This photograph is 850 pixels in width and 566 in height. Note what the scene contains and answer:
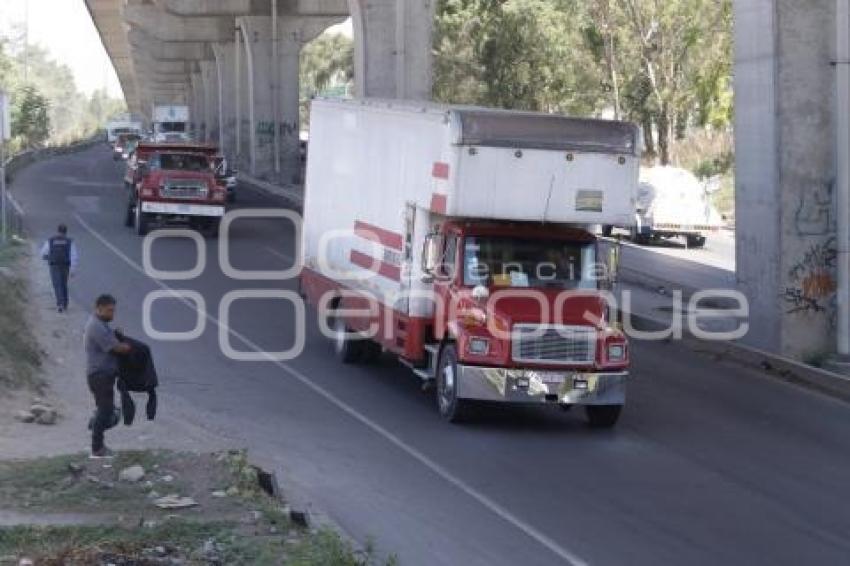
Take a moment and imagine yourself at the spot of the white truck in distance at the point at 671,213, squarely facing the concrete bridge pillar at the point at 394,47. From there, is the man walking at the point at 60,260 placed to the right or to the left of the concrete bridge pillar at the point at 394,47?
left

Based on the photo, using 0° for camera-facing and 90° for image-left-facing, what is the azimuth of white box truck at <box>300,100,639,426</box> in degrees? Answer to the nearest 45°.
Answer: approximately 315°

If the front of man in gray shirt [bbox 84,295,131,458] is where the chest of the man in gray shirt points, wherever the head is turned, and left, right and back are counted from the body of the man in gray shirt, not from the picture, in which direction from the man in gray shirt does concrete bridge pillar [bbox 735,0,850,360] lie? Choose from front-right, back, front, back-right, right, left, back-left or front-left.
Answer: front-left

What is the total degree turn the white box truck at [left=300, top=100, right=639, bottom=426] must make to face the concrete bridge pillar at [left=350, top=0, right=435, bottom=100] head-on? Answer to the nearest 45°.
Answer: approximately 135° to its left

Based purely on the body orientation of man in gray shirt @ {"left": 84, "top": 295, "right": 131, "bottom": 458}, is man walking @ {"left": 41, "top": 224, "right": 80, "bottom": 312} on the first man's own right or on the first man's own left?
on the first man's own left

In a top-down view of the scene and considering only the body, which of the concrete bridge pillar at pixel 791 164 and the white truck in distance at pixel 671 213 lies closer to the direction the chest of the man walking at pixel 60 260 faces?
the white truck in distance

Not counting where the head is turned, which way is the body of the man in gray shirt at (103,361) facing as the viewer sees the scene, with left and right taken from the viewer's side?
facing to the right of the viewer

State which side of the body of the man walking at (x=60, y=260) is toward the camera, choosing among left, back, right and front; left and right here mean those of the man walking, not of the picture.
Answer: back

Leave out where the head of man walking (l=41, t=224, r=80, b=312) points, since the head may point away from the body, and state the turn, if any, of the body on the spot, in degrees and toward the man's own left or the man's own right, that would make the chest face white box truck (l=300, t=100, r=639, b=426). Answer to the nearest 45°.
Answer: approximately 135° to the man's own right

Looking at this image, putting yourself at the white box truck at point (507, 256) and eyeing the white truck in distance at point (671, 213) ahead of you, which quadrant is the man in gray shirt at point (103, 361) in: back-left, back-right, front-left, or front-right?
back-left

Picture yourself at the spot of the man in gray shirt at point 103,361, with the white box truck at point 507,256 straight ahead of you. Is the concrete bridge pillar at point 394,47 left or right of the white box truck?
left

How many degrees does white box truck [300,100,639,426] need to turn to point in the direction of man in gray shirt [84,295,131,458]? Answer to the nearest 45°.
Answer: approximately 90° to its right

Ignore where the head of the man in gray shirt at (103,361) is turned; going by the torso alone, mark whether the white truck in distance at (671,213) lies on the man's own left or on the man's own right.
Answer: on the man's own left
